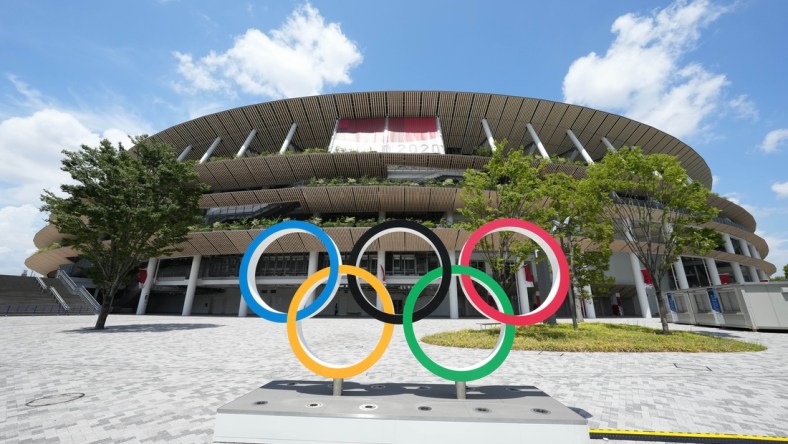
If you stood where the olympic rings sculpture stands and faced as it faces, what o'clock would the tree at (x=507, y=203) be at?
The tree is roughly at 7 o'clock from the olympic rings sculpture.

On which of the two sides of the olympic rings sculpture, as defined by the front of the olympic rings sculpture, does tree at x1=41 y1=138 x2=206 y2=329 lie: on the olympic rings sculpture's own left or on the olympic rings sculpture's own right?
on the olympic rings sculpture's own right

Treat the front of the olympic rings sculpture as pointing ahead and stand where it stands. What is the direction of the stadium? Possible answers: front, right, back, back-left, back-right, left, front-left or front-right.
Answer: back

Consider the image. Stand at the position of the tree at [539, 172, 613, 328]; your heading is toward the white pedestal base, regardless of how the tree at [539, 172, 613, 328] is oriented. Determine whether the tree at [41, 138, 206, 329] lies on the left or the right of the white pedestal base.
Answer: right

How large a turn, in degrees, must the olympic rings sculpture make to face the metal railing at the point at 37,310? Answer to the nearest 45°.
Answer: approximately 135° to its right

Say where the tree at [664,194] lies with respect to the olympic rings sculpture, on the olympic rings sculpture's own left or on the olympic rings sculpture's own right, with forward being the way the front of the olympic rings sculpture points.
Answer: on the olympic rings sculpture's own left

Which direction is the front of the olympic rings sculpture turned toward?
toward the camera

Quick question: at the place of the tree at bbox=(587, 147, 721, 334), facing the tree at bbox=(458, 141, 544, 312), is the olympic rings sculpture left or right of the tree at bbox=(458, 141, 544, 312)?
left
